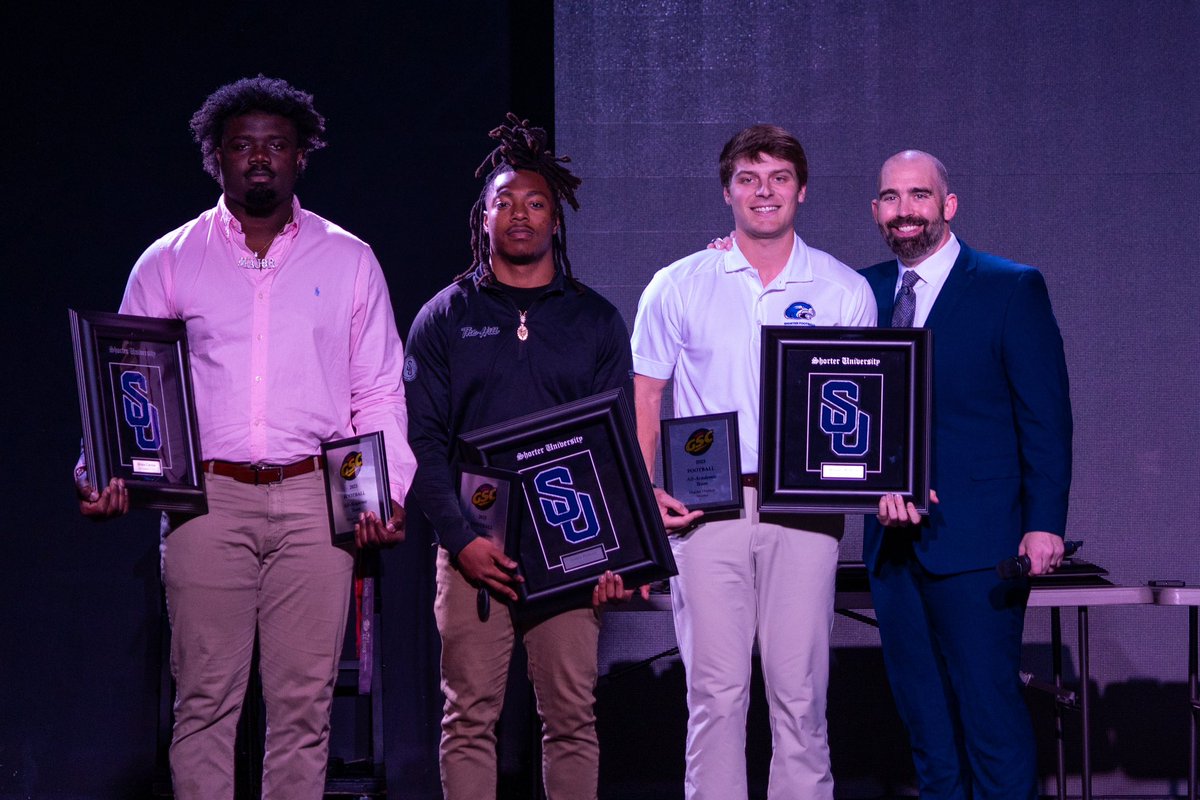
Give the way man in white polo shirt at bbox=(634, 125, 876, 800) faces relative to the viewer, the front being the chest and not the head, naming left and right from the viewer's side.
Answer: facing the viewer

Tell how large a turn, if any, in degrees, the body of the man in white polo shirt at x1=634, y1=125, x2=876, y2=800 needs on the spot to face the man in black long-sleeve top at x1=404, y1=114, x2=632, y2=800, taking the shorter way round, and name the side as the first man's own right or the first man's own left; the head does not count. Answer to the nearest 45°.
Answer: approximately 90° to the first man's own right

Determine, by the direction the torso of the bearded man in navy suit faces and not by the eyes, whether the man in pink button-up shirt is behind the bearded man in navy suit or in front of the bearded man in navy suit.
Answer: in front

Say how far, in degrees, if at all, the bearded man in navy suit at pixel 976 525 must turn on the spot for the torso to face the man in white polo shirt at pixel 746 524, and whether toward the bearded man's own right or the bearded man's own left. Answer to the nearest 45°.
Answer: approximately 45° to the bearded man's own right

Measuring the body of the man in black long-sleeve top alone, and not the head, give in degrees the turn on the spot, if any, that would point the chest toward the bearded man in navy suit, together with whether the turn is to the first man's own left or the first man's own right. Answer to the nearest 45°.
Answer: approximately 90° to the first man's own left

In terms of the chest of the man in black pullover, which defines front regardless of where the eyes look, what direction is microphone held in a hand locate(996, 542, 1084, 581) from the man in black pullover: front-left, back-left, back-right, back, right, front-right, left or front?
left

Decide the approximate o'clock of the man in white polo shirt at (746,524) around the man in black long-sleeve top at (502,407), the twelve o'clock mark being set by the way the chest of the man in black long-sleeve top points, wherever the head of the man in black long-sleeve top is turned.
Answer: The man in white polo shirt is roughly at 9 o'clock from the man in black long-sleeve top.

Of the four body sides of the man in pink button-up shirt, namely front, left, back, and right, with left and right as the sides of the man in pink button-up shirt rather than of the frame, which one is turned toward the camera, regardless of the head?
front

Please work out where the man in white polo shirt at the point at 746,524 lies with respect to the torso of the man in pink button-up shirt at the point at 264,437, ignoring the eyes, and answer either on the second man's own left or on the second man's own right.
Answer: on the second man's own left

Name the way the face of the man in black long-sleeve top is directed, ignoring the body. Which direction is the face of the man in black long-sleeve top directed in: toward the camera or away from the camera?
toward the camera

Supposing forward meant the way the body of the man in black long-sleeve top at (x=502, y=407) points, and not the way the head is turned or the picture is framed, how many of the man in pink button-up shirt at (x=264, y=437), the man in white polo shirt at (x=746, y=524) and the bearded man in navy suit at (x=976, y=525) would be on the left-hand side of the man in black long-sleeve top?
2

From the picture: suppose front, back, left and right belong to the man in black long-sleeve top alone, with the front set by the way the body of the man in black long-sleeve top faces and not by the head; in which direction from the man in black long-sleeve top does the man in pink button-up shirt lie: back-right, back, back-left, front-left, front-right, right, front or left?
right

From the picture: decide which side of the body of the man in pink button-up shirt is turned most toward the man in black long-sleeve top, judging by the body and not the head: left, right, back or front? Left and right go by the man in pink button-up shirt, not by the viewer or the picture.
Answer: left

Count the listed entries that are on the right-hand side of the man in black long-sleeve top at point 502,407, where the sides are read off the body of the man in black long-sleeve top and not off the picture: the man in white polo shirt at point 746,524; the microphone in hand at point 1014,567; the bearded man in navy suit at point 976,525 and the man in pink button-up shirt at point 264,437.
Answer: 1
